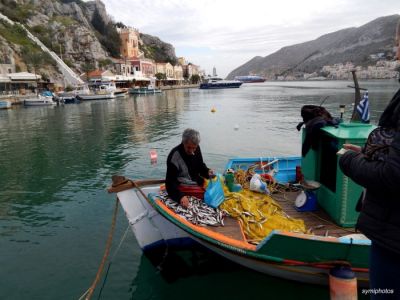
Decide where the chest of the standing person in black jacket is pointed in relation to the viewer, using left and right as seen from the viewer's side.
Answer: facing to the left of the viewer

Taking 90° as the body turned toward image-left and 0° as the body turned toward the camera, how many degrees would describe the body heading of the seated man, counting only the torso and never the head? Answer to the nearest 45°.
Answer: approximately 315°

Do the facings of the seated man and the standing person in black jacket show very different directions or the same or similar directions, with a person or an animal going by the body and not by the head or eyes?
very different directions
